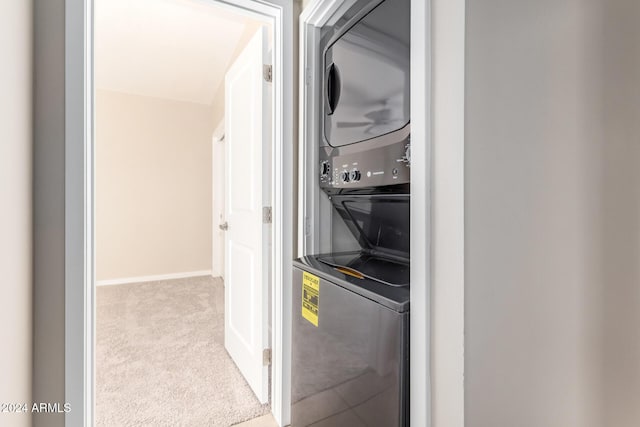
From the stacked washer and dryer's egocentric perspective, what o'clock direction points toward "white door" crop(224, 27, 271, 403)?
The white door is roughly at 3 o'clock from the stacked washer and dryer.

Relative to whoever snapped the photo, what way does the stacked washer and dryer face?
facing the viewer and to the left of the viewer
